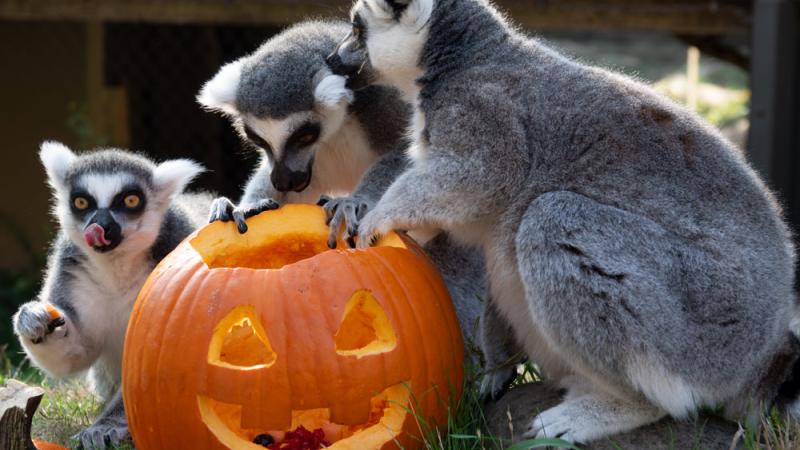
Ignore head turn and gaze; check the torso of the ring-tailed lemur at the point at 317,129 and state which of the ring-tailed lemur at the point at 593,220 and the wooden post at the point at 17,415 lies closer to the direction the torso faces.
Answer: the wooden post

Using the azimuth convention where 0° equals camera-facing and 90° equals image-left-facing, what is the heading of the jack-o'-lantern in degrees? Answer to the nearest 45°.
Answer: approximately 0°

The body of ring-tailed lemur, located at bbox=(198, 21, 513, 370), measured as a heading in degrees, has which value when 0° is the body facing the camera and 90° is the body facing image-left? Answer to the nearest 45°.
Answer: approximately 45°

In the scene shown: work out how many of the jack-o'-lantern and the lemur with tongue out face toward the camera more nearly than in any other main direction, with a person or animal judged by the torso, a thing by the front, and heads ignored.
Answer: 2

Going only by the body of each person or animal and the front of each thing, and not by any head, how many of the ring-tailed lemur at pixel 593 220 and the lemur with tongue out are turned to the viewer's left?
1

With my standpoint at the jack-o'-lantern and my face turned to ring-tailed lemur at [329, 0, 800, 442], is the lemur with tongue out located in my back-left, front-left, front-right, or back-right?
back-left

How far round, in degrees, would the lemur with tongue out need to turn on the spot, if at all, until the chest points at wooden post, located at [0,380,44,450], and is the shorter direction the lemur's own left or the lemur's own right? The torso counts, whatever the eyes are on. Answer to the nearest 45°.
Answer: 0° — it already faces it

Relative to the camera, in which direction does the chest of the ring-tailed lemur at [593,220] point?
to the viewer's left

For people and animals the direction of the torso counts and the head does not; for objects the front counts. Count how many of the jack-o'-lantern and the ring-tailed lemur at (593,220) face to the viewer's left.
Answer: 1
